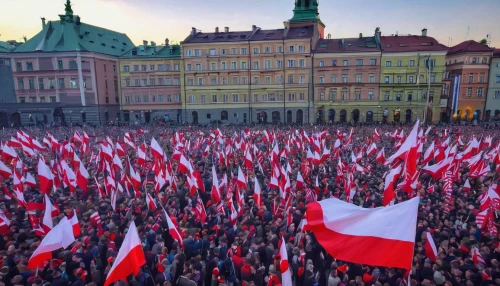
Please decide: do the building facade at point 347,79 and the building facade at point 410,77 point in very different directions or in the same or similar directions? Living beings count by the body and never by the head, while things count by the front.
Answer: same or similar directions

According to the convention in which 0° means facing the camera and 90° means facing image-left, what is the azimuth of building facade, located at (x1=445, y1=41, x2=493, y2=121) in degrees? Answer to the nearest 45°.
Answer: approximately 0°

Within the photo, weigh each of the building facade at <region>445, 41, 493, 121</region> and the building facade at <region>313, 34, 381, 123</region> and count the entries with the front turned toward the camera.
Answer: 2

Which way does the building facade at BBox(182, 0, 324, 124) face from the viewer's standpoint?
toward the camera

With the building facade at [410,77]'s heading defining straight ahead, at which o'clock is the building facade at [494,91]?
the building facade at [494,91] is roughly at 8 o'clock from the building facade at [410,77].

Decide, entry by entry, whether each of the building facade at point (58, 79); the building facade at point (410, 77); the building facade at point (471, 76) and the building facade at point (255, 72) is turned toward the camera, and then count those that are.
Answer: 4

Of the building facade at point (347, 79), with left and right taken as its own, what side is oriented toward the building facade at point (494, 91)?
left

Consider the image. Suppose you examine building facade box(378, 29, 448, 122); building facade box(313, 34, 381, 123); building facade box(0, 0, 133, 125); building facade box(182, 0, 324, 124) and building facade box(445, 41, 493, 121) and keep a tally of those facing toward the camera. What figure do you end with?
5

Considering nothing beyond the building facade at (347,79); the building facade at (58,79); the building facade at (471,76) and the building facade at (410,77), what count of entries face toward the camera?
4

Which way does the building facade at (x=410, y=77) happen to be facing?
toward the camera

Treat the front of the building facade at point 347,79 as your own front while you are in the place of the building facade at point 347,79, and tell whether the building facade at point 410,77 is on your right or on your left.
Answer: on your left

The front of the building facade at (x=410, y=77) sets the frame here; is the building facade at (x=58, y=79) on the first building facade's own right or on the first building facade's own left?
on the first building facade's own right

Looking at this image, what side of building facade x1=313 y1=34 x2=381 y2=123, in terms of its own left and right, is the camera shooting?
front

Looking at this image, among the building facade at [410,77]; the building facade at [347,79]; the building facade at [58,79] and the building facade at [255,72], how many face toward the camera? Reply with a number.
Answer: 4
